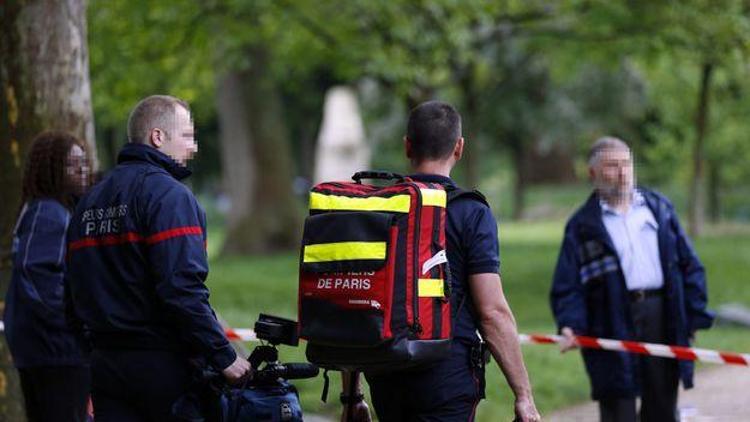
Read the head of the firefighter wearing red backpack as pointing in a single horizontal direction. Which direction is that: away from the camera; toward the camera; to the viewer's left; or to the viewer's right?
away from the camera

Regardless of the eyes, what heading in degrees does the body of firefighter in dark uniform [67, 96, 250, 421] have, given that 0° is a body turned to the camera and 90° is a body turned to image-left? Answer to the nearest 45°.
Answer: approximately 225°

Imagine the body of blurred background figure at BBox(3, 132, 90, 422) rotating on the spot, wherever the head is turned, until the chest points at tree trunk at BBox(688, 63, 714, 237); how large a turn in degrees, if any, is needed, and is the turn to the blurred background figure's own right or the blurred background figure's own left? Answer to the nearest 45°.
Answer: approximately 45° to the blurred background figure's own left

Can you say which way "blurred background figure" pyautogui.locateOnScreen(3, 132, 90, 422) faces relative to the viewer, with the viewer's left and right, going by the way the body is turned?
facing to the right of the viewer

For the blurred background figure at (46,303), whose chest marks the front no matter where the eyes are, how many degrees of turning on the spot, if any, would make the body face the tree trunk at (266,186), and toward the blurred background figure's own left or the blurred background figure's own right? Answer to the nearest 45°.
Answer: approximately 90° to the blurred background figure's own left

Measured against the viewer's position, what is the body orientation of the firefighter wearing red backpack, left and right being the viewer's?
facing away from the viewer and to the right of the viewer

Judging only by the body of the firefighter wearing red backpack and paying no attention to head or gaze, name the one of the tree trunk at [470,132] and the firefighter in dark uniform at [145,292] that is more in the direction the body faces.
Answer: the tree trunk
